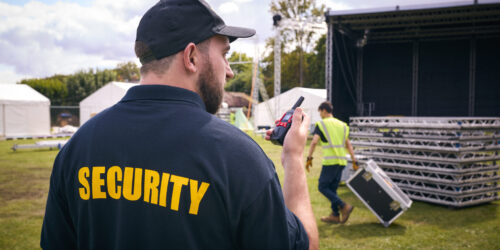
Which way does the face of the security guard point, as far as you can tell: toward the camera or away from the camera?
away from the camera

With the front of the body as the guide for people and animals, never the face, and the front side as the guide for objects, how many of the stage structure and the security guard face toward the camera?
1

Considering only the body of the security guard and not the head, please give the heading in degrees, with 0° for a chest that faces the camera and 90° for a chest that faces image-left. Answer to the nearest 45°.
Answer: approximately 225°
